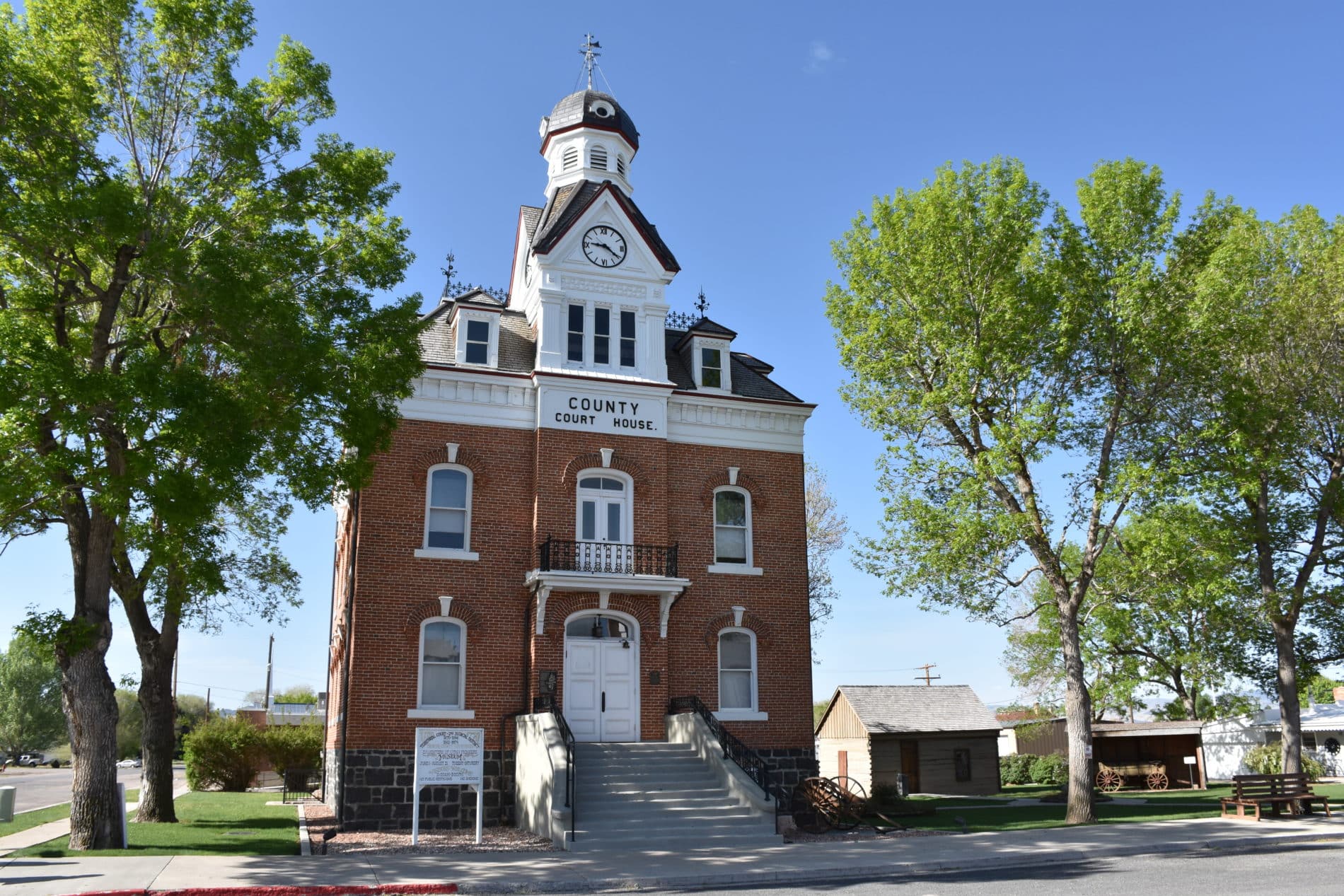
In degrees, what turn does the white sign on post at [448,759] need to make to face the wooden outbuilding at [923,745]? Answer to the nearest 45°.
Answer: approximately 135° to its left

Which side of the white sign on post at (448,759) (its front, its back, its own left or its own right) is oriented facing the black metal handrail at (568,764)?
left

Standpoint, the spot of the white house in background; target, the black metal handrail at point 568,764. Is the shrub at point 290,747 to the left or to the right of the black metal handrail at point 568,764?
right

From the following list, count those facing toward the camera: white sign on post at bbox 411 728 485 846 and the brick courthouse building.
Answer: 2

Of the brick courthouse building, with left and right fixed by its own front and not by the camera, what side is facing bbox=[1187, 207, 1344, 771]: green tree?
left

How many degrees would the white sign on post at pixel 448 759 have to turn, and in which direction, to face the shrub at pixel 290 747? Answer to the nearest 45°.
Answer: approximately 180°

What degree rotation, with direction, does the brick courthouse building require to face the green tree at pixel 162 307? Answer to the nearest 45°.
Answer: approximately 45° to its right

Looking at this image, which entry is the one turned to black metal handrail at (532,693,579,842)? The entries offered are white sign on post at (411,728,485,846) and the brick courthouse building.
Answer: the brick courthouse building

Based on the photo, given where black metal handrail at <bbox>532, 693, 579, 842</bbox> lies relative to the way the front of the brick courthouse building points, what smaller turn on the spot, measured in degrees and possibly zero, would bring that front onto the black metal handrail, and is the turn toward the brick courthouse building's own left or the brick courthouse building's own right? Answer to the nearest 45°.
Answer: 0° — it already faces it

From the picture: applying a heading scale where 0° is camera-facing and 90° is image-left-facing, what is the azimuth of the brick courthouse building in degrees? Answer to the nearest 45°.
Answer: approximately 0°

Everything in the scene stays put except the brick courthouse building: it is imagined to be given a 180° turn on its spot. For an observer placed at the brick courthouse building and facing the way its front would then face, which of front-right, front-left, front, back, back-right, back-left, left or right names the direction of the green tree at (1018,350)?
right

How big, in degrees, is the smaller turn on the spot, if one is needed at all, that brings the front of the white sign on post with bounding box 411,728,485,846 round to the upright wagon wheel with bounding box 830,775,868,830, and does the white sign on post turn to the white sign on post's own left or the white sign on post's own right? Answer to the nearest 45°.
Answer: approximately 90° to the white sign on post's own left
